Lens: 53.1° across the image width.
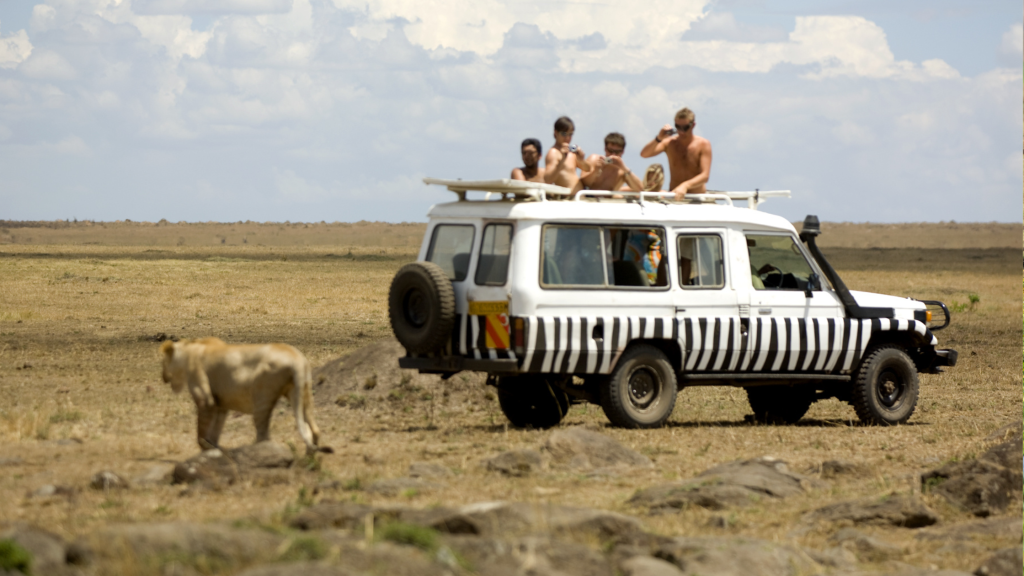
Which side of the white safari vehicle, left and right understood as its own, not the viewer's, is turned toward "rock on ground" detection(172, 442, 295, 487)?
back

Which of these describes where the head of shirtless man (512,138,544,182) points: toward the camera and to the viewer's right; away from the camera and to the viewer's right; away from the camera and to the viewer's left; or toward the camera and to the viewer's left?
toward the camera and to the viewer's left

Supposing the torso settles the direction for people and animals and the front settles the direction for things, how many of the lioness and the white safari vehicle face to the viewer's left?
1

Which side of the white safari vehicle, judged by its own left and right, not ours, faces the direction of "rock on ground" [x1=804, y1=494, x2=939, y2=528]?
right

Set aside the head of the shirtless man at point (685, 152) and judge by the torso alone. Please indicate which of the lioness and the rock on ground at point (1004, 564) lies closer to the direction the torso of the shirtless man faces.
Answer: the lioness

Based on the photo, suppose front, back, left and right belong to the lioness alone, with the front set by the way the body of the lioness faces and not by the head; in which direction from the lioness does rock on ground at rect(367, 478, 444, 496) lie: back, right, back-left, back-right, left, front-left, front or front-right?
back-left

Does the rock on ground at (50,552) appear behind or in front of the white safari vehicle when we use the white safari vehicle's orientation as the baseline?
behind

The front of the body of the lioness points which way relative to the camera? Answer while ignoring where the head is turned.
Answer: to the viewer's left

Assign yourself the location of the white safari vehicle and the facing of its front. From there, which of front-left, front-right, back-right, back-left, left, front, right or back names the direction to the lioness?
back

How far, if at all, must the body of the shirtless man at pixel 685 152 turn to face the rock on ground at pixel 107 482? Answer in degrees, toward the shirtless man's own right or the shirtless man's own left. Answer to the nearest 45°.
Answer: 0° — they already face it

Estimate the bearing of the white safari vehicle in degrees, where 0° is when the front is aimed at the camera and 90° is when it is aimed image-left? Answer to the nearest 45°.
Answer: approximately 225°

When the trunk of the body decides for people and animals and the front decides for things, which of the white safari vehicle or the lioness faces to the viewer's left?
the lioness

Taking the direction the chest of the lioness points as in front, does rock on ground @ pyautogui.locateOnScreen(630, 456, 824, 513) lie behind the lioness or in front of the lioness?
behind

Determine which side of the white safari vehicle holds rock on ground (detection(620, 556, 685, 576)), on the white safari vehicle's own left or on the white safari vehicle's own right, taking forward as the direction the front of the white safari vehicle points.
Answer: on the white safari vehicle's own right

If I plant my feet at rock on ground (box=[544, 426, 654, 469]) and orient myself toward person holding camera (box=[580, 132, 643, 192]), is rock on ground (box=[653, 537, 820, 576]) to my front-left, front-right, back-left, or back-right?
back-right

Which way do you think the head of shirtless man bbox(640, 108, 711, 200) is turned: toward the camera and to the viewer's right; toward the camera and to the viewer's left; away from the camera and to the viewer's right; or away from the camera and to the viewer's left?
toward the camera and to the viewer's left

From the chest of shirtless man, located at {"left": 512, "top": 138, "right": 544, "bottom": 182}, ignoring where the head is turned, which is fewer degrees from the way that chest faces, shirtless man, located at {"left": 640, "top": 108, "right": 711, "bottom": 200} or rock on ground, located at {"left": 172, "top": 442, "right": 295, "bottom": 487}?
the rock on ground

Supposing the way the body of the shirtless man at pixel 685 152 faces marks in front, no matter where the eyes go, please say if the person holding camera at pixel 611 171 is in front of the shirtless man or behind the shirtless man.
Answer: in front
